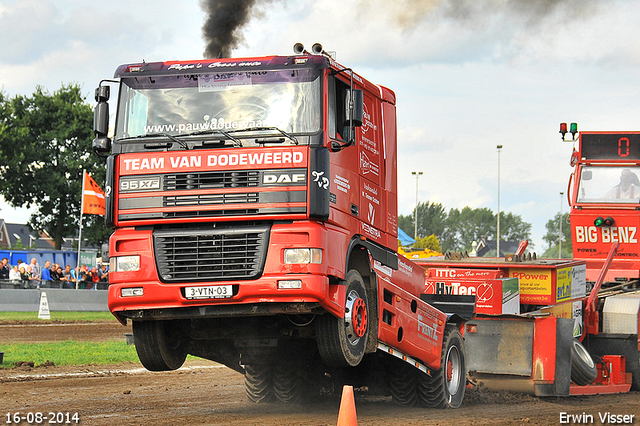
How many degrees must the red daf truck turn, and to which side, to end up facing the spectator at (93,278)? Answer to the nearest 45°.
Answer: approximately 135° to its right

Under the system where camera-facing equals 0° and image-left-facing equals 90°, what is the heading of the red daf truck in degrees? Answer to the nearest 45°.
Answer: approximately 45°

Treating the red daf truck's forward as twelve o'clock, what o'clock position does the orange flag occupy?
The orange flag is roughly at 4 o'clock from the red daf truck.

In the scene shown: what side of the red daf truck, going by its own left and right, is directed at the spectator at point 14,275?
right

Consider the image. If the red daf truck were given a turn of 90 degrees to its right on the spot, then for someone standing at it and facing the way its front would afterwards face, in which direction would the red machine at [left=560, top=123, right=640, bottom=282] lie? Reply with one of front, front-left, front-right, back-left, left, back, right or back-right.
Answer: right

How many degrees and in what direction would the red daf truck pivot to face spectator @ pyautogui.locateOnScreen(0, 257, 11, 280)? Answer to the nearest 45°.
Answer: approximately 90° to its right

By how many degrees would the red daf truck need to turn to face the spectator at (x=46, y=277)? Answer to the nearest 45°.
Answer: approximately 135° to its right
